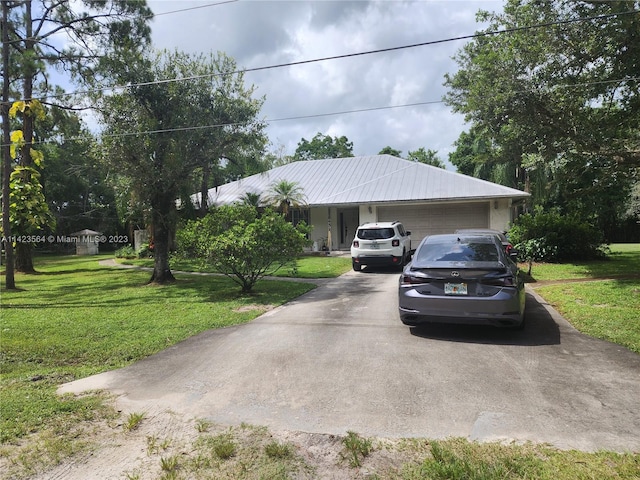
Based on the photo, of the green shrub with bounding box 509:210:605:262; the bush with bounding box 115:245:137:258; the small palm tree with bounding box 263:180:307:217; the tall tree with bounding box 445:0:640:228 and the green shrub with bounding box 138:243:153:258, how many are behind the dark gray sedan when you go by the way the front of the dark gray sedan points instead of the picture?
0

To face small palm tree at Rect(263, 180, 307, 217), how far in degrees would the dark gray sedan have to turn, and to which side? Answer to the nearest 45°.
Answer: approximately 45° to its left

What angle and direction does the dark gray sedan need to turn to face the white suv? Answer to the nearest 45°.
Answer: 0° — it already faces it

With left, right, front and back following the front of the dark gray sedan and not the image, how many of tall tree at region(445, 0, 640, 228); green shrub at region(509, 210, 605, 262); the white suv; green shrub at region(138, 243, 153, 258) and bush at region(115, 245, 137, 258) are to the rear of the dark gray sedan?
0

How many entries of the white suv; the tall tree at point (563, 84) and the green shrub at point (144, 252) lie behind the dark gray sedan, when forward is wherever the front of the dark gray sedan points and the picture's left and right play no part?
0

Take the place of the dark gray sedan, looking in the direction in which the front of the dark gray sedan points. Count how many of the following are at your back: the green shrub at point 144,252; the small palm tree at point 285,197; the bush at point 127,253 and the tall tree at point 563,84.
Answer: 0

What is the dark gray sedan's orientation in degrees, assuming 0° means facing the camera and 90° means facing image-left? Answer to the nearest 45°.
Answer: approximately 180°

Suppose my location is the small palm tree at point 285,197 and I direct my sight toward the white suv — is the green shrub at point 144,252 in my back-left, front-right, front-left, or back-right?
back-right

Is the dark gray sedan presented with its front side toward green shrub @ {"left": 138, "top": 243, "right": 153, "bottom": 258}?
no

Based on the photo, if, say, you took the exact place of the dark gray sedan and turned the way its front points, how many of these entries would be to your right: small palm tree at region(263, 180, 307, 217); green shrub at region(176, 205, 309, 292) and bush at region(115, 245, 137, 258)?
0

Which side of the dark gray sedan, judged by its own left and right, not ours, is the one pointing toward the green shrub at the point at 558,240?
front

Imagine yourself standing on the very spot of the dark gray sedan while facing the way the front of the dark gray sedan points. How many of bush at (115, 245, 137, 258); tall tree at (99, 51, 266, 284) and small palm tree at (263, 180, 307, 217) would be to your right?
0

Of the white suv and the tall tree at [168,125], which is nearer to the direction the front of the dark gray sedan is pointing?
the white suv

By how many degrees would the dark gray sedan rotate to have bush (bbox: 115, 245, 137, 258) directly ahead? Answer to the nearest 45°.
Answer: approximately 45° to its left

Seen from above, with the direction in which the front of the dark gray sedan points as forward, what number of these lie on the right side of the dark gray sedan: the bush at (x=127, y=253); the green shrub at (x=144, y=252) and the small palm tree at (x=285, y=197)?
0

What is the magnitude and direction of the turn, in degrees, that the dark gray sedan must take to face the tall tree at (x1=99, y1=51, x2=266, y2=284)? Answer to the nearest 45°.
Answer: approximately 45° to its left

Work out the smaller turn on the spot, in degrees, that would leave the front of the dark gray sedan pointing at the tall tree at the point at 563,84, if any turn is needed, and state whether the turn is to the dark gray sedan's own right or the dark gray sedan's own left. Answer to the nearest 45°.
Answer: approximately 45° to the dark gray sedan's own right

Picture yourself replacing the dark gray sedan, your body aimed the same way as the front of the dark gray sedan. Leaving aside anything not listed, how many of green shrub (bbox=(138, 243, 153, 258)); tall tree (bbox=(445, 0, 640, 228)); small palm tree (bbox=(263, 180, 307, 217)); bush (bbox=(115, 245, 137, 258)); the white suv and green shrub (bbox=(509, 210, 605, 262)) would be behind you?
0

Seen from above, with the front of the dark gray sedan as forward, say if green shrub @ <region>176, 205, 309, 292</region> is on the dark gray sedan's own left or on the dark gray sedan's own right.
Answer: on the dark gray sedan's own left
